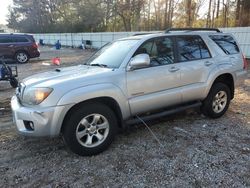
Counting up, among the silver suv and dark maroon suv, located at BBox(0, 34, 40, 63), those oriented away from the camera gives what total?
0

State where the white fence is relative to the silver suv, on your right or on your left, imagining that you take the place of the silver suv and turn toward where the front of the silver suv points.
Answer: on your right

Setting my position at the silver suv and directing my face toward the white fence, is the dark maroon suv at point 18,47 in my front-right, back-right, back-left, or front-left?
front-left

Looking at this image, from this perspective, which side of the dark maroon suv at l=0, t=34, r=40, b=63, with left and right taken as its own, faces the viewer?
left

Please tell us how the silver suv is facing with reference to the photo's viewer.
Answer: facing the viewer and to the left of the viewer

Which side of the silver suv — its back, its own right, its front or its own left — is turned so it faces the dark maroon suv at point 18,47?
right

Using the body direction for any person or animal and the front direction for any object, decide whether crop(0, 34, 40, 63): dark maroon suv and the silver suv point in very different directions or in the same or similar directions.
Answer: same or similar directions

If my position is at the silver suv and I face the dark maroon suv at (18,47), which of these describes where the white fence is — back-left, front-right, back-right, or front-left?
front-right

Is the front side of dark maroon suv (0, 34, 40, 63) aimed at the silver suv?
no
